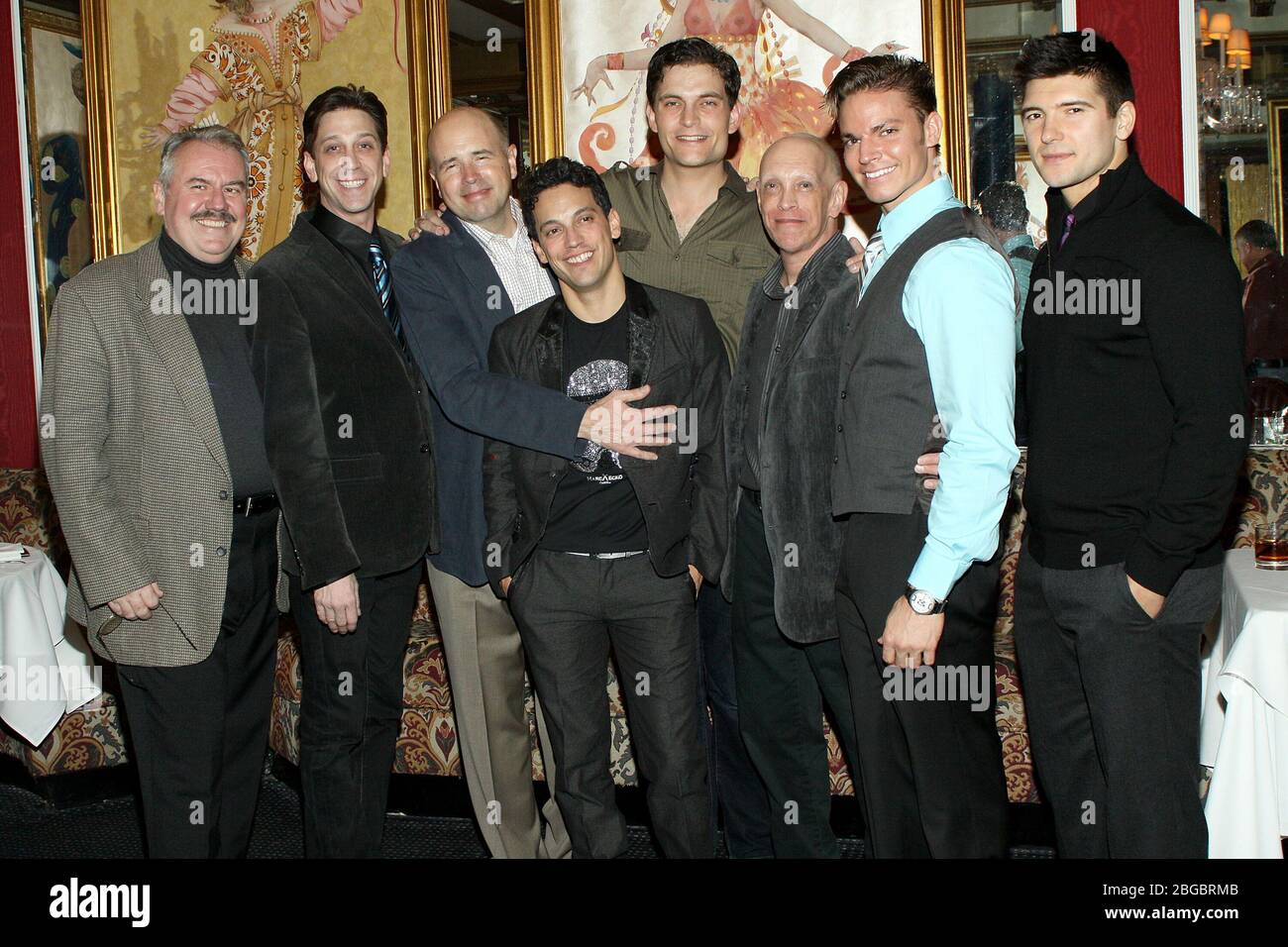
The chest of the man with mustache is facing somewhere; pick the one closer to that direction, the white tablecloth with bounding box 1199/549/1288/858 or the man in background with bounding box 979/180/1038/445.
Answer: the white tablecloth

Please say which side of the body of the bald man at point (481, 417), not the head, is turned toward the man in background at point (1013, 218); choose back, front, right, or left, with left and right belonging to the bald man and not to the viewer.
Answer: left

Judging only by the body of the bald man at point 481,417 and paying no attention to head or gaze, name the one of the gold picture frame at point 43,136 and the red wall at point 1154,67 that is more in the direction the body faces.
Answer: the red wall

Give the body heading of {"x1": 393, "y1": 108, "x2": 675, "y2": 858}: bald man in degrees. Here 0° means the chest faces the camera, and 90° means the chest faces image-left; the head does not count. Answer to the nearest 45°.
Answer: approximately 315°

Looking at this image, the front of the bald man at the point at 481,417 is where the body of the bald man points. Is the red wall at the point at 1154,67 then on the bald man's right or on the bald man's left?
on the bald man's left

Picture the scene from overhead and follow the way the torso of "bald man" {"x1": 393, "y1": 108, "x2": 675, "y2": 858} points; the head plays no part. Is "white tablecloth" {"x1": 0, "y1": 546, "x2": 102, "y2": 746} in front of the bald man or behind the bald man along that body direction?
behind

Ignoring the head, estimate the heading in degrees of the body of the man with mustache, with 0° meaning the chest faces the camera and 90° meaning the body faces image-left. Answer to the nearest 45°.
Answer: approximately 315°

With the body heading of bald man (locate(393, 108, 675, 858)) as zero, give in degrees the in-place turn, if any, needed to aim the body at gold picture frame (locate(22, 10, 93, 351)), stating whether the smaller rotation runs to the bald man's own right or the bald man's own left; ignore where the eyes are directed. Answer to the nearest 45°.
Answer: approximately 180°
